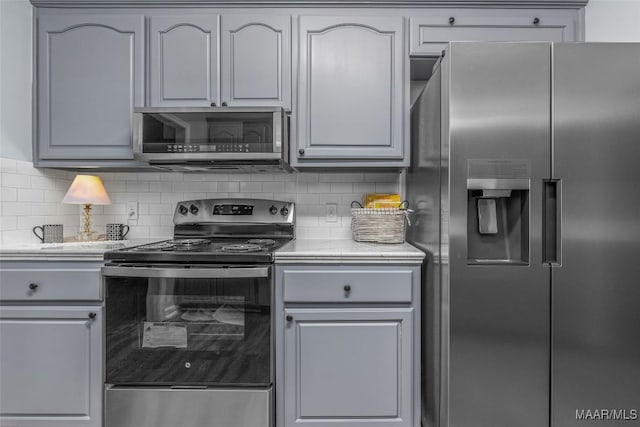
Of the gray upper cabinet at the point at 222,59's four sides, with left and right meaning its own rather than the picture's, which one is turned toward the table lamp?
right

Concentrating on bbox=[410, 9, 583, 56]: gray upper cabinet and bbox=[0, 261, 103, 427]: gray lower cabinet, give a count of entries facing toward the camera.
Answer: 2

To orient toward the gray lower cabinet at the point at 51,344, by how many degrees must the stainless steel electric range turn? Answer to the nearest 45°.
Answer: approximately 90° to its right

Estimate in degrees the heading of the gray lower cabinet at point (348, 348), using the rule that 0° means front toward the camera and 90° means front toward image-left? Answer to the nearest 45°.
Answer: approximately 0°
